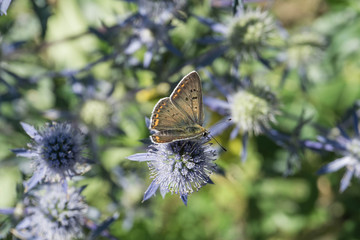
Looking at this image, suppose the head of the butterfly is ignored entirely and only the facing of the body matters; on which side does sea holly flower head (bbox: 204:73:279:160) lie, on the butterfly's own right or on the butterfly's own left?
on the butterfly's own left

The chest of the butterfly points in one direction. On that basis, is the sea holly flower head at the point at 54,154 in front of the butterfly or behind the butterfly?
behind

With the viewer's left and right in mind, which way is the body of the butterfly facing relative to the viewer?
facing to the right of the viewer

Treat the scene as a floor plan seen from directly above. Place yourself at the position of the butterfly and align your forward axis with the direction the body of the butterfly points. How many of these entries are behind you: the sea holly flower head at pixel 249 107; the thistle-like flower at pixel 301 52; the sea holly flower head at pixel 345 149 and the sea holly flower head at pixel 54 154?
1

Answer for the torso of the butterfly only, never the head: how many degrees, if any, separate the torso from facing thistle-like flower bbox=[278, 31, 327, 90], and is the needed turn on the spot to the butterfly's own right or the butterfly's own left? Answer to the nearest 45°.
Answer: approximately 45° to the butterfly's own left

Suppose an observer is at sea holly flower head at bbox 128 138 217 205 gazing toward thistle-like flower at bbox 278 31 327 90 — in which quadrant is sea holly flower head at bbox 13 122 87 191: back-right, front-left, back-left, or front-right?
back-left
